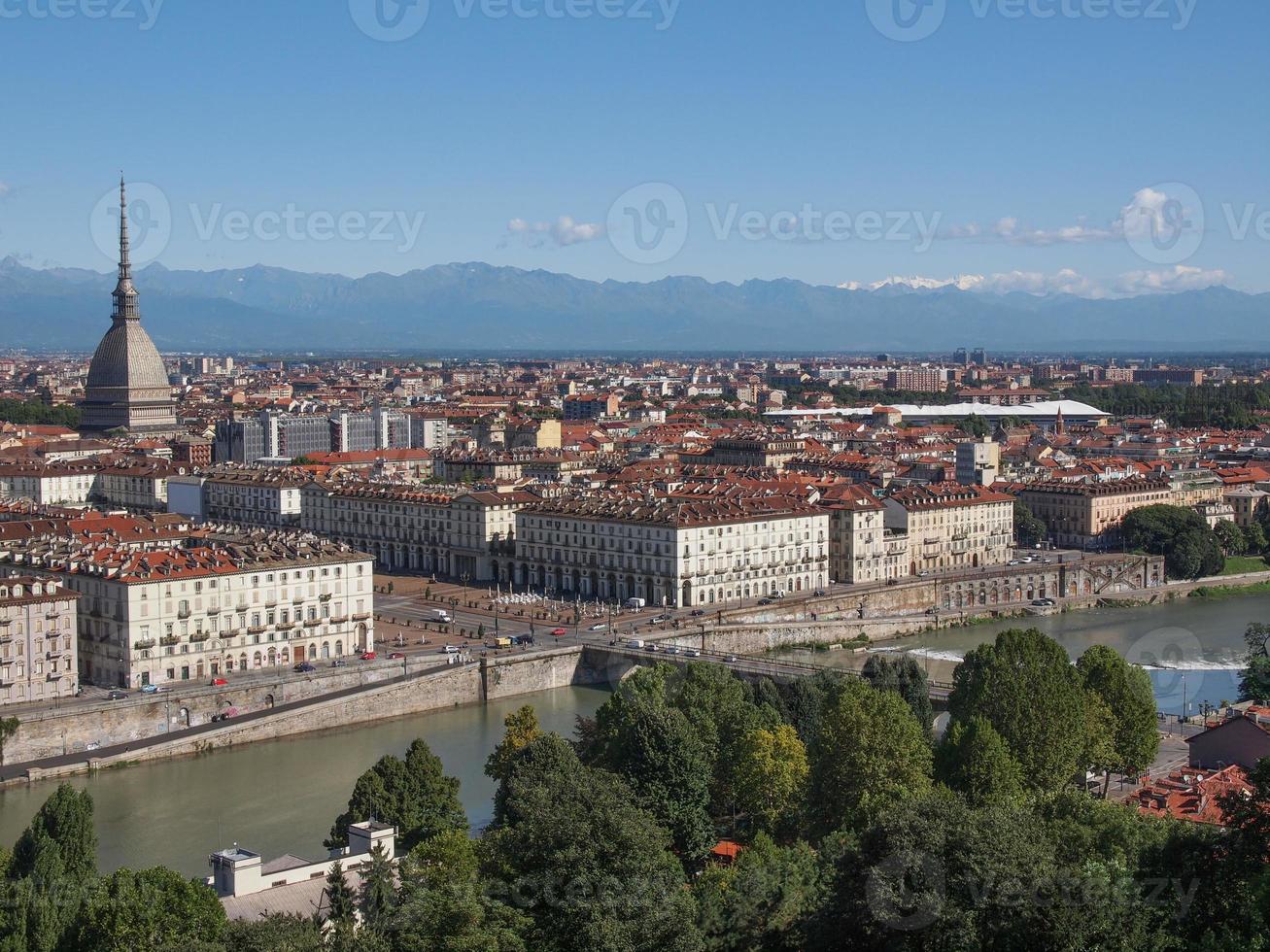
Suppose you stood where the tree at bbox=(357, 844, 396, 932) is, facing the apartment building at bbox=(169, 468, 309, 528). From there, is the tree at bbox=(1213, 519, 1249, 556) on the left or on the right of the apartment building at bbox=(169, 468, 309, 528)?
right

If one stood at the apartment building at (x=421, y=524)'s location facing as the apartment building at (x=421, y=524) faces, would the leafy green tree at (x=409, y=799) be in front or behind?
in front

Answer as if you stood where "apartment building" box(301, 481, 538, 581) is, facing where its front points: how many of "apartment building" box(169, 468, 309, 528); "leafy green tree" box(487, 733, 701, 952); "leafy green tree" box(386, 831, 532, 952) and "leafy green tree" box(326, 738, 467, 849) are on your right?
1

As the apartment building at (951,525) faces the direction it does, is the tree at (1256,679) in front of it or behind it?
in front

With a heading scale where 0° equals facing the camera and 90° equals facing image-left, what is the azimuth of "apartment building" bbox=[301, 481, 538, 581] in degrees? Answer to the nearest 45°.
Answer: approximately 45°

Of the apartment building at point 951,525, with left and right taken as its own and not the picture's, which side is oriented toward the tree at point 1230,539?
left

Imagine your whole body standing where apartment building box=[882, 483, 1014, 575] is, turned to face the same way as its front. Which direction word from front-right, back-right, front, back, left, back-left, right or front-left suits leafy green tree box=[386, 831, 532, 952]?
front-right

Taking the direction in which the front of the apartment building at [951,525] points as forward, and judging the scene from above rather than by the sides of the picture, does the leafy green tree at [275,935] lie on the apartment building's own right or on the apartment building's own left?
on the apartment building's own right

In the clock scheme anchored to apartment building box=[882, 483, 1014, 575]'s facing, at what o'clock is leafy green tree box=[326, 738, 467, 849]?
The leafy green tree is roughly at 2 o'clock from the apartment building.

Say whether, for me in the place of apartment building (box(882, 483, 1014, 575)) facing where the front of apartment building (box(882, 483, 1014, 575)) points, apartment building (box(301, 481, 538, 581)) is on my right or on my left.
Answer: on my right

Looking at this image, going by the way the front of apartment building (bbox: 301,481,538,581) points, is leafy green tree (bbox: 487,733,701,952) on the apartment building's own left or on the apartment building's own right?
on the apartment building's own left

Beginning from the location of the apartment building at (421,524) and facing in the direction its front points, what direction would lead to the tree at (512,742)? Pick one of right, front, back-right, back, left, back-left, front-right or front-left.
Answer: front-left

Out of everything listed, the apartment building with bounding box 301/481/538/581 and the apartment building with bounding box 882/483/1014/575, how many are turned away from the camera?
0

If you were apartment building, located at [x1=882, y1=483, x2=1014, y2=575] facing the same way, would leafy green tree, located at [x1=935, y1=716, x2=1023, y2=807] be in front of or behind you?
in front

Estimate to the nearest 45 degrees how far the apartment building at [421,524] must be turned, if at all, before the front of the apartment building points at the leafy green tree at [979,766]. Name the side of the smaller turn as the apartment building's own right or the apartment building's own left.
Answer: approximately 45° to the apartment building's own left

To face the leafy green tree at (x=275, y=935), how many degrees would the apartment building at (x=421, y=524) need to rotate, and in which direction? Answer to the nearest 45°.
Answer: approximately 45° to its left

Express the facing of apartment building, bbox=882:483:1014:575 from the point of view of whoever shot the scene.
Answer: facing the viewer and to the right of the viewer
